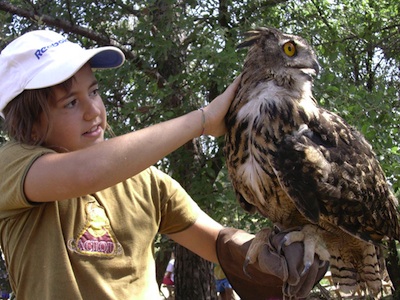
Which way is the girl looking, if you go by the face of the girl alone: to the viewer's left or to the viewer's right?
to the viewer's right

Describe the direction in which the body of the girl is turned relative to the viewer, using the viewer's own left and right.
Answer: facing the viewer and to the right of the viewer
